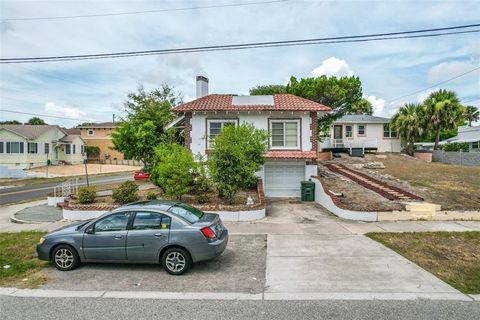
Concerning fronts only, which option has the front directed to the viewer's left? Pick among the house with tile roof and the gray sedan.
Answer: the gray sedan

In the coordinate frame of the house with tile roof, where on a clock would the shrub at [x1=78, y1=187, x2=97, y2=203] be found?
The shrub is roughly at 2 o'clock from the house with tile roof.

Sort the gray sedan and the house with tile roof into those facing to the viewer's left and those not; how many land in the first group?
1

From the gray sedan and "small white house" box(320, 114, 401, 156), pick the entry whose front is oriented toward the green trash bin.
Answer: the small white house

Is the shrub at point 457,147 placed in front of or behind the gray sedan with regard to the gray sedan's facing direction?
behind

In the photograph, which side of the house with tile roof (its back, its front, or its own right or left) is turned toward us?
front

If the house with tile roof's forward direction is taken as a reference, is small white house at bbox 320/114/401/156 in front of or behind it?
behind

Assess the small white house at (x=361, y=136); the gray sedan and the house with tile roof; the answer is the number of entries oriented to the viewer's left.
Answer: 1

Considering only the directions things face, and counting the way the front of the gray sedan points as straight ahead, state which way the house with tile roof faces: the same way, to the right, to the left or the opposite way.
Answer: to the left

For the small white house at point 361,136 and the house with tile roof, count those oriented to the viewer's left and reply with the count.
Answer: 0

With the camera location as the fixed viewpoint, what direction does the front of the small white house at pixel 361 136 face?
facing the viewer

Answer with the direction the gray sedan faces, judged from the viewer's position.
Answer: facing to the left of the viewer

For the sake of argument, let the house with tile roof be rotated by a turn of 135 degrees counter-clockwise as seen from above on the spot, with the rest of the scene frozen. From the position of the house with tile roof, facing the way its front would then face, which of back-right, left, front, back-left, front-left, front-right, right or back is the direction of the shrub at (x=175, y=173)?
back

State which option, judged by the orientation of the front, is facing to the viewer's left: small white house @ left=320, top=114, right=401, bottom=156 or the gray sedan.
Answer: the gray sedan

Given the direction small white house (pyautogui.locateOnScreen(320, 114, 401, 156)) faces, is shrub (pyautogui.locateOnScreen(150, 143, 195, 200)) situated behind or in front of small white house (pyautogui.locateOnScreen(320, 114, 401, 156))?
in front
